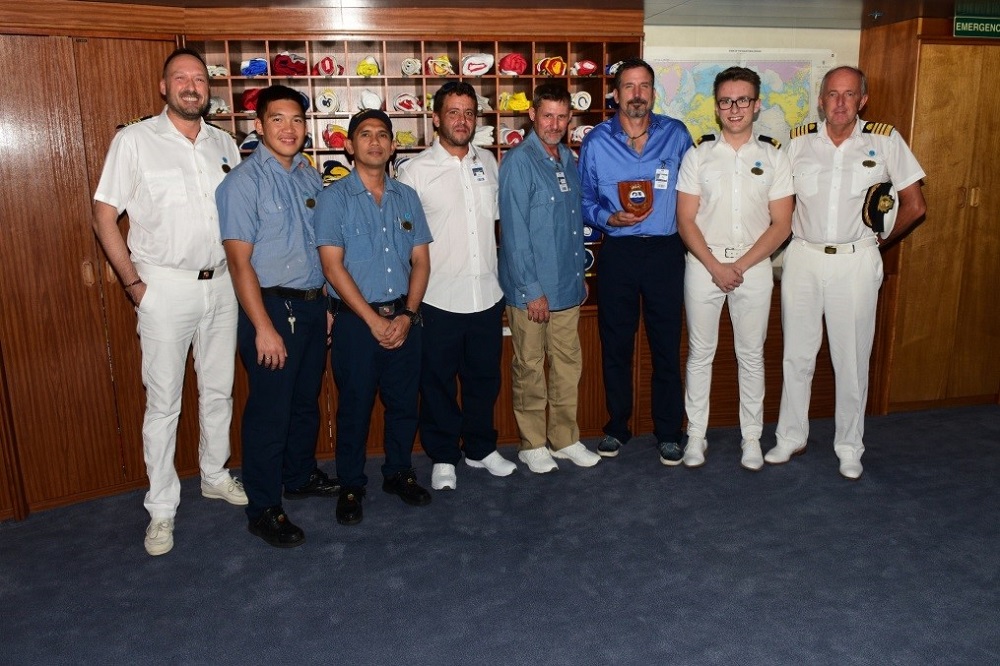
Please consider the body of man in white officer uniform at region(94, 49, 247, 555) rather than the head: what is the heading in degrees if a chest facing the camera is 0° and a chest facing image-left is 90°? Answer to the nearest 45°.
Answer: approximately 315°

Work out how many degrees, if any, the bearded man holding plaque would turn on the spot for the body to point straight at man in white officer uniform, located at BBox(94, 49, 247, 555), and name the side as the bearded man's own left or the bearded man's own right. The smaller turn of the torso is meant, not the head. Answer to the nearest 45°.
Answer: approximately 45° to the bearded man's own right

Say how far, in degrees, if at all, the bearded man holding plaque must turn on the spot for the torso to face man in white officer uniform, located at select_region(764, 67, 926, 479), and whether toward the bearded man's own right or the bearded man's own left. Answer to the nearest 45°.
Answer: approximately 90° to the bearded man's own left

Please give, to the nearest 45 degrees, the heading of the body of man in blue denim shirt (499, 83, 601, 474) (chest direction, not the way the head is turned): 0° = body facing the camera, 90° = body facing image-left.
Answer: approximately 315°

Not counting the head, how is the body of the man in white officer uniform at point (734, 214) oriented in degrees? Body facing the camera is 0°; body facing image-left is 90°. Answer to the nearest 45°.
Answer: approximately 0°

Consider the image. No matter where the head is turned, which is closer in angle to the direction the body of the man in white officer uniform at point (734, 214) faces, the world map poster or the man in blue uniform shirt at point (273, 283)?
the man in blue uniform shirt

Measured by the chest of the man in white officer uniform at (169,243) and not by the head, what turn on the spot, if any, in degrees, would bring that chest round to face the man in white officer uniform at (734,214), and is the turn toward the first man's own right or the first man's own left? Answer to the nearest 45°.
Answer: approximately 45° to the first man's own left
